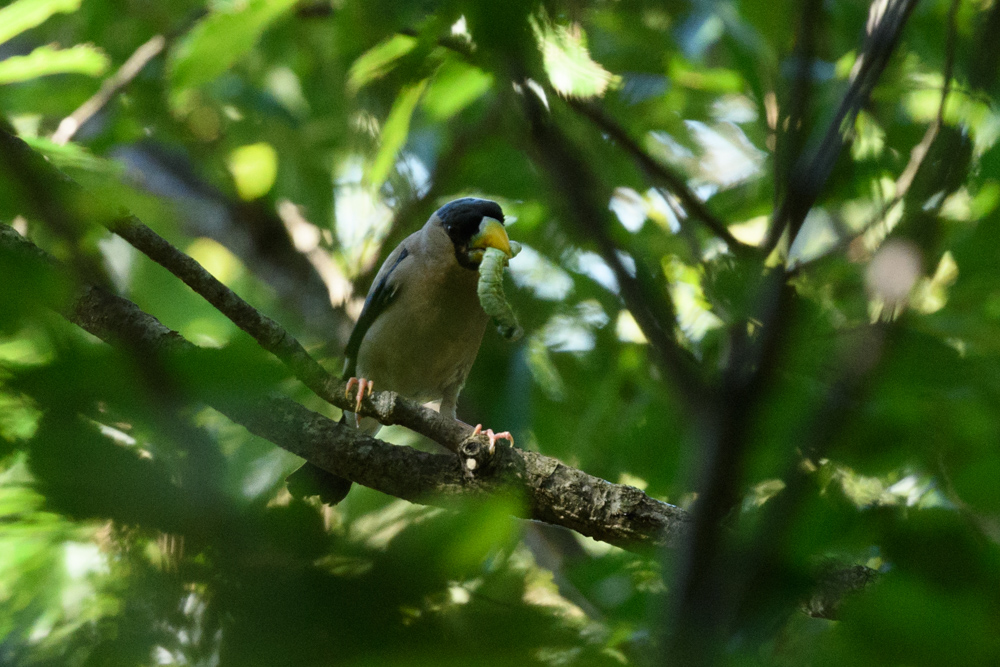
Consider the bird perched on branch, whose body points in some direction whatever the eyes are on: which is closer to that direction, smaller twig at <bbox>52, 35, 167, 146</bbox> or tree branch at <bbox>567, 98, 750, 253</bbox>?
the tree branch

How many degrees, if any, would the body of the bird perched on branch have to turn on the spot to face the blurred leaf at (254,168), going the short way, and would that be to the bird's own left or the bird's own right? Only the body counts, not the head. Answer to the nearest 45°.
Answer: approximately 180°

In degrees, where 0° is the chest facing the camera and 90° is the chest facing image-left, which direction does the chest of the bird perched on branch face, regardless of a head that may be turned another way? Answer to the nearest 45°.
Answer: approximately 315°

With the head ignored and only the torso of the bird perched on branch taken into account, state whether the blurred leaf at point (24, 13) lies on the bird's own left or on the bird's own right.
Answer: on the bird's own right

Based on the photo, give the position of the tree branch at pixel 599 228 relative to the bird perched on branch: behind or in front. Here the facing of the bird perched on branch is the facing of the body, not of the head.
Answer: in front

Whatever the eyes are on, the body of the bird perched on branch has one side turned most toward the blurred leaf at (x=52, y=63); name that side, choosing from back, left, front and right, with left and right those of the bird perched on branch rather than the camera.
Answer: right
